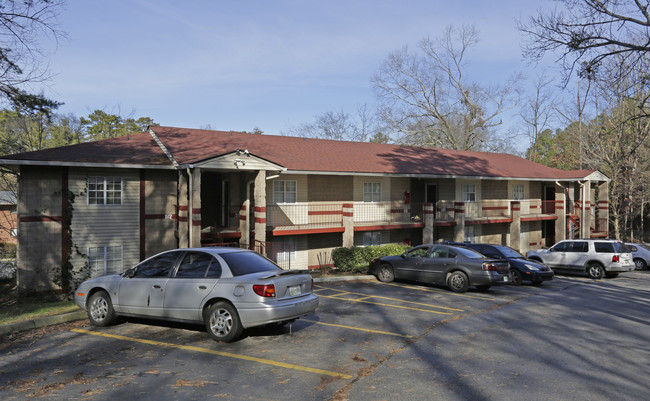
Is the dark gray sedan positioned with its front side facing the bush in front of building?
yes

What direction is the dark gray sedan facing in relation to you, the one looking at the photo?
facing away from the viewer and to the left of the viewer

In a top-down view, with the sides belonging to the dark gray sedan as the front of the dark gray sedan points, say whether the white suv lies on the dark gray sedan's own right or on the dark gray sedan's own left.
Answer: on the dark gray sedan's own right

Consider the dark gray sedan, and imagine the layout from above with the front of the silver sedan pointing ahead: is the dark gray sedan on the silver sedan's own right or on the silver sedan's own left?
on the silver sedan's own right

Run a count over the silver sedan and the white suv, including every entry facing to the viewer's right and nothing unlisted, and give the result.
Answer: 0

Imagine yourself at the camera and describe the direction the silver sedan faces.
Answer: facing away from the viewer and to the left of the viewer

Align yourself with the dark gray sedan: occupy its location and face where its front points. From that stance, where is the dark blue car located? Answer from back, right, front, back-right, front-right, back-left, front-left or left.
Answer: right

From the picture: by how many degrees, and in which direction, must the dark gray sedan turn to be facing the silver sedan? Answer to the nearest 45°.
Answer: approximately 90° to its left

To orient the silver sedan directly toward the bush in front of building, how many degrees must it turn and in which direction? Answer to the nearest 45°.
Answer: approximately 90° to its right
